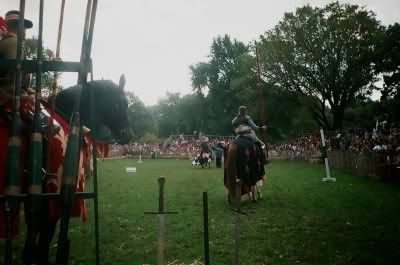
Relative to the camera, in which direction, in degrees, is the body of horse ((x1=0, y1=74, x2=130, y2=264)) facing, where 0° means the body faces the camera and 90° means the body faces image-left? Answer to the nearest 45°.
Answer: approximately 270°

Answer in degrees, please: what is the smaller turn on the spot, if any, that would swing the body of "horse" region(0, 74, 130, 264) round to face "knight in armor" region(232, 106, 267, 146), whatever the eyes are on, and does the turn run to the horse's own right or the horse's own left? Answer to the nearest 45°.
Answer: approximately 45° to the horse's own left

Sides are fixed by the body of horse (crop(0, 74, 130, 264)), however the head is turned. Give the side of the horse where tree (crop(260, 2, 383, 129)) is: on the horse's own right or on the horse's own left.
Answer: on the horse's own left
